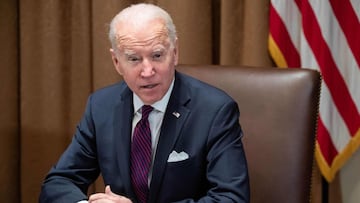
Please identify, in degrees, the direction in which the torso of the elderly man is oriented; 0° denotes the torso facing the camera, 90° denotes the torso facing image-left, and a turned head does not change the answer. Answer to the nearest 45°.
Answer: approximately 45°

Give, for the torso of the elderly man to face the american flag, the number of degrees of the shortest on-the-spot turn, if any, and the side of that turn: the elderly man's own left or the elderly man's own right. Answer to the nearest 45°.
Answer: approximately 180°

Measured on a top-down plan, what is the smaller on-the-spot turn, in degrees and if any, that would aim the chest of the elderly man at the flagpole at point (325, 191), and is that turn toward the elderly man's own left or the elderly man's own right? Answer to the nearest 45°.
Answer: approximately 180°
